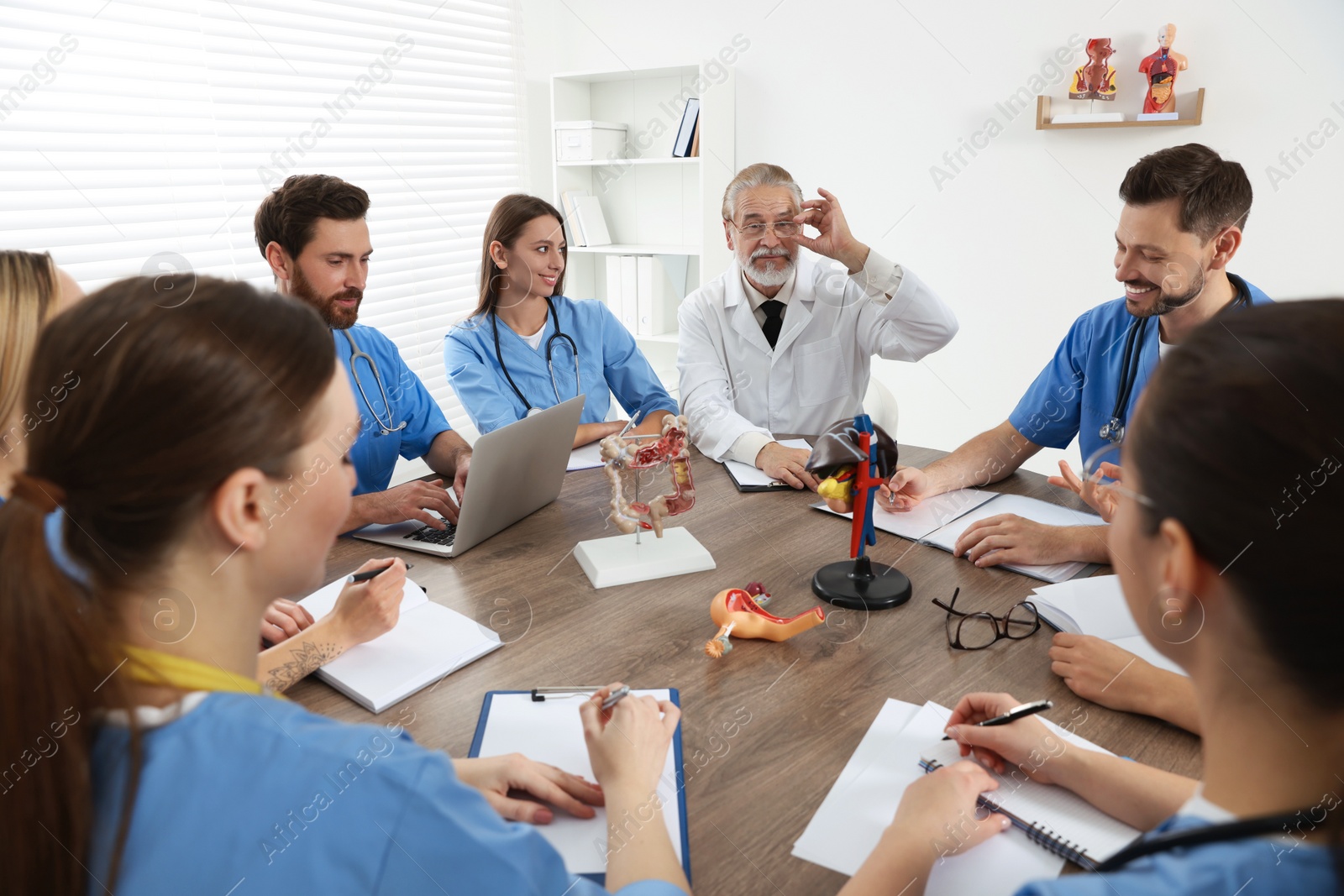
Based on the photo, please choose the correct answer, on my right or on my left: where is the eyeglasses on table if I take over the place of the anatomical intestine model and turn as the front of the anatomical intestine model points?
on my left

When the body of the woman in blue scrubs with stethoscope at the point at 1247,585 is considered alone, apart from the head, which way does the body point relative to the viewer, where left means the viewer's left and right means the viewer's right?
facing away from the viewer and to the left of the viewer

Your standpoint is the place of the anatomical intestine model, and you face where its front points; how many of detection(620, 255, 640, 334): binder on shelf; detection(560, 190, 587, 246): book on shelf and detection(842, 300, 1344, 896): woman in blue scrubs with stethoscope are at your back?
2

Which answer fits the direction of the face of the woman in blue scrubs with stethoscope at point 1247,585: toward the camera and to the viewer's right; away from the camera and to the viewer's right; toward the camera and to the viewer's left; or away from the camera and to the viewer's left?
away from the camera and to the viewer's left

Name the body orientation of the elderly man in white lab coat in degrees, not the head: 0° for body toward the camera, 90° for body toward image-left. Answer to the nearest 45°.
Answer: approximately 0°

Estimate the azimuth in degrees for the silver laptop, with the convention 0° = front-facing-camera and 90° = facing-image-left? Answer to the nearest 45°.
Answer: approximately 135°

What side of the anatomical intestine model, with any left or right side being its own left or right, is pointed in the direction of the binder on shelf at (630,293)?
back

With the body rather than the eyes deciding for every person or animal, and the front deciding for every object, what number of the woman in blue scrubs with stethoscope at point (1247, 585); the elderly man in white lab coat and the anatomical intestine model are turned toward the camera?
2

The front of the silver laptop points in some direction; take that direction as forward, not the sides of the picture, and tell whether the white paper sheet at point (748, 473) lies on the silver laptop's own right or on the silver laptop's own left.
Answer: on the silver laptop's own right
